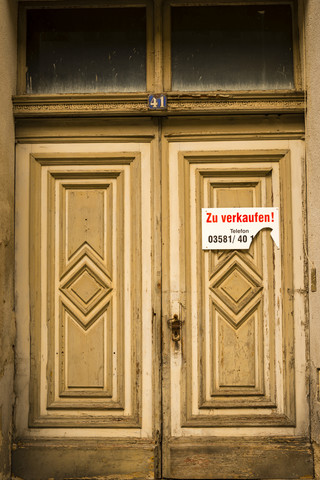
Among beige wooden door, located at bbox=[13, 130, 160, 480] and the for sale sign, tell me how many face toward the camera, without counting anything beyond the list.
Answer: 2

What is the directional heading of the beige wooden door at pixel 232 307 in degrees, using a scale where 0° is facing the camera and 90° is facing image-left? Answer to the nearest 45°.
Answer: approximately 0°

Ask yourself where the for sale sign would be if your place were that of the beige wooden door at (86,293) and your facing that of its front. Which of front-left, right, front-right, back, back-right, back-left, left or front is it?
left

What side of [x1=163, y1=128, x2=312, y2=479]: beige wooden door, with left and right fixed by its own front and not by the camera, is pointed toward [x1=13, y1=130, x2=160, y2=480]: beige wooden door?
right

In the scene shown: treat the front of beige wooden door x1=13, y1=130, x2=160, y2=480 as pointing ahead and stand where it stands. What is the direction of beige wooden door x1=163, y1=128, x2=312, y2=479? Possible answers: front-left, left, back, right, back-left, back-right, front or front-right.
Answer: left

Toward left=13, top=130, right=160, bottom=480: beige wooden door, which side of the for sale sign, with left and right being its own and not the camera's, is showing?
right

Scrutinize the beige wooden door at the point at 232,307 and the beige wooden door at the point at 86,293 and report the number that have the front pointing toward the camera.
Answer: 2
